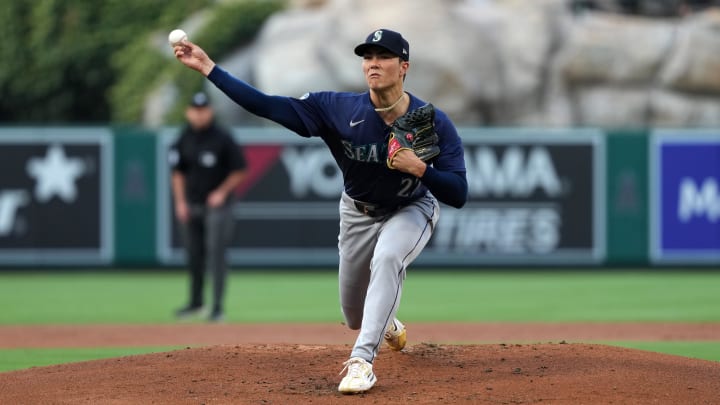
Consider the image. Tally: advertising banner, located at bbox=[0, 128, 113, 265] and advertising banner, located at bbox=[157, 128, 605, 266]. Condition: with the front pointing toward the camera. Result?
2

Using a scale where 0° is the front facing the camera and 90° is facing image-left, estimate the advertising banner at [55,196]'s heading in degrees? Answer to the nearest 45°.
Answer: approximately 0°

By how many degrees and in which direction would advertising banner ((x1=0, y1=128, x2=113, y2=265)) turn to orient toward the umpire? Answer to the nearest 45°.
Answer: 0° — it already faces them

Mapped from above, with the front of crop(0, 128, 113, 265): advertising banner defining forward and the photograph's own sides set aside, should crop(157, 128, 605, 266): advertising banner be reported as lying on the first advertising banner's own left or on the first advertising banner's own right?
on the first advertising banner's own left

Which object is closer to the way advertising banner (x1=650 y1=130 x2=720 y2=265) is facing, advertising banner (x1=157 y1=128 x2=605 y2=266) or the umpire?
the umpire

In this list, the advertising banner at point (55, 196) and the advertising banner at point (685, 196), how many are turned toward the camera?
2

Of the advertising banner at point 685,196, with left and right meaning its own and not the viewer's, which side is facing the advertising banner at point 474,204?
right

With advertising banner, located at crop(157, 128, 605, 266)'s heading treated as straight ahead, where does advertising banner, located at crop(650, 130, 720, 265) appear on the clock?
advertising banner, located at crop(650, 130, 720, 265) is roughly at 9 o'clock from advertising banner, located at crop(157, 128, 605, 266).

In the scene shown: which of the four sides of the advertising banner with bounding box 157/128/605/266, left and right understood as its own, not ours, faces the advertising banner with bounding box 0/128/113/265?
right

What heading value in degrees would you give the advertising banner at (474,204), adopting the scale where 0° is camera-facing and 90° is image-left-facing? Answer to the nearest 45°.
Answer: approximately 0°

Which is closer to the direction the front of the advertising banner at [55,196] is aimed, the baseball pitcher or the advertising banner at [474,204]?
the baseball pitcher
